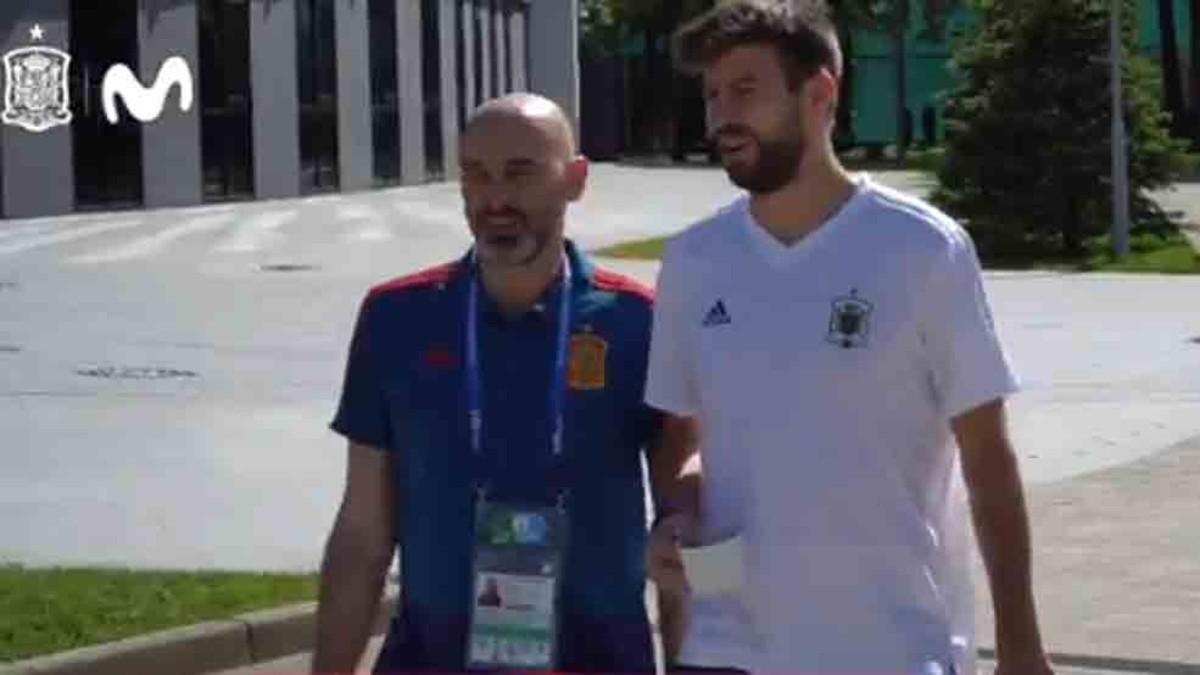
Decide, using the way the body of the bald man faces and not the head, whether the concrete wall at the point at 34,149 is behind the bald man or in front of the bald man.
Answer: behind

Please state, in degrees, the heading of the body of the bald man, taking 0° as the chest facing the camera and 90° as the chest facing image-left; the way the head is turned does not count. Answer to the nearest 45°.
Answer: approximately 0°

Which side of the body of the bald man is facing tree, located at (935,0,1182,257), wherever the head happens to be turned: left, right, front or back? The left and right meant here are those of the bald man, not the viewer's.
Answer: back

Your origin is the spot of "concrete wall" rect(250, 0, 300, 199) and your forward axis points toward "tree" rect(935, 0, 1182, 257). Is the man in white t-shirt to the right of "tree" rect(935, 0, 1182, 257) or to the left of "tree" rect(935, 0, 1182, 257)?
right

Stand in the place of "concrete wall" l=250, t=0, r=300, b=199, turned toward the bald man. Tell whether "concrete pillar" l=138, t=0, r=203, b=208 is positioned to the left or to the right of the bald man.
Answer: right

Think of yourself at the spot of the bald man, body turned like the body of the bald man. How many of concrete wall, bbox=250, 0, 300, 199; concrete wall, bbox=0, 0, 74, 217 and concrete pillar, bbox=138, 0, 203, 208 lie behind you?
3

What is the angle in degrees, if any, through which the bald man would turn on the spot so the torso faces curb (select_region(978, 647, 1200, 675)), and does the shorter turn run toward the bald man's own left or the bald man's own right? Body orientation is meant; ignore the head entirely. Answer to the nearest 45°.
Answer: approximately 135° to the bald man's own left

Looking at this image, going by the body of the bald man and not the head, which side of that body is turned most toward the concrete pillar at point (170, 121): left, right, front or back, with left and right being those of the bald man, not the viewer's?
back

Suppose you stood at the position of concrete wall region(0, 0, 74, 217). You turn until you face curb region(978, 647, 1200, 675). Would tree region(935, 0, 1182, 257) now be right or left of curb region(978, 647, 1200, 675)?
left

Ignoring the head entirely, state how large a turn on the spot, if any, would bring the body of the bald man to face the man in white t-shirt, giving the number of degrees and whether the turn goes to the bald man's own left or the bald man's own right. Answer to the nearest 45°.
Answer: approximately 45° to the bald man's own left
